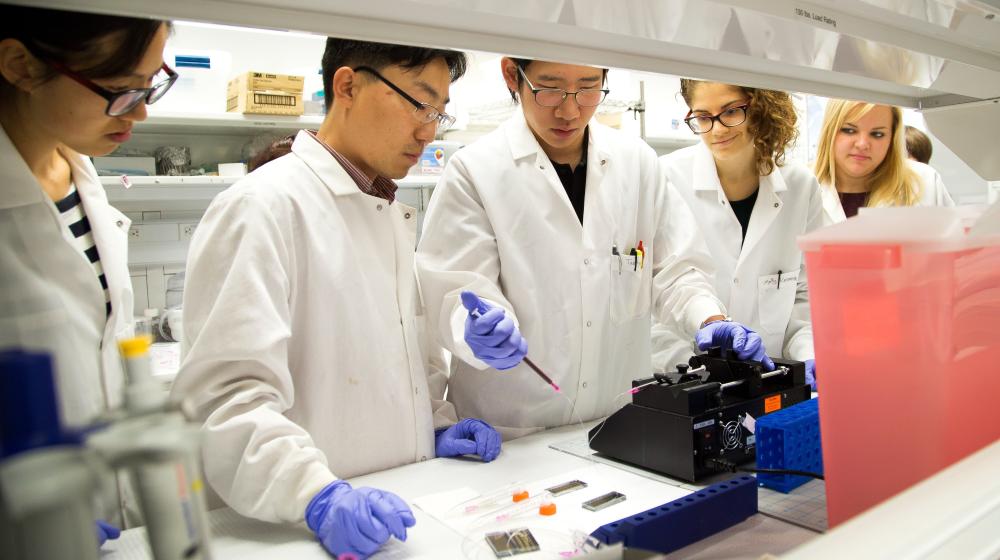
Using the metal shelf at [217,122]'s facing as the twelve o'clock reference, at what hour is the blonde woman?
The blonde woman is roughly at 10 o'clock from the metal shelf.

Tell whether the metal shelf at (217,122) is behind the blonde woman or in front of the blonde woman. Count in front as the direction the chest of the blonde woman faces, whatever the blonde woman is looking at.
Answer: in front

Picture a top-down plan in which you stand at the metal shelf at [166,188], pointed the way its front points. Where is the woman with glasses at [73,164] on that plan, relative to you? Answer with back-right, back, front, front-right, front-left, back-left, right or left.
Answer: front

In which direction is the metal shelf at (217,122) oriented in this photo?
toward the camera

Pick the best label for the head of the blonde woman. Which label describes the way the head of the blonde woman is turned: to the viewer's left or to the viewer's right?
to the viewer's left

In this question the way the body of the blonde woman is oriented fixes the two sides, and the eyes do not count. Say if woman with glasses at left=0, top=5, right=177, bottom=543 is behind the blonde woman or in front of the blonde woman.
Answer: in front

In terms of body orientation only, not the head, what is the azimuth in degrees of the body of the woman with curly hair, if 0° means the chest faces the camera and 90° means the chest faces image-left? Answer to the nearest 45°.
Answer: approximately 45°

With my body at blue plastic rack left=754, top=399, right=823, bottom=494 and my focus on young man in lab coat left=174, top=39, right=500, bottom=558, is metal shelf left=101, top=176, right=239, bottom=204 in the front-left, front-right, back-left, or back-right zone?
front-right
